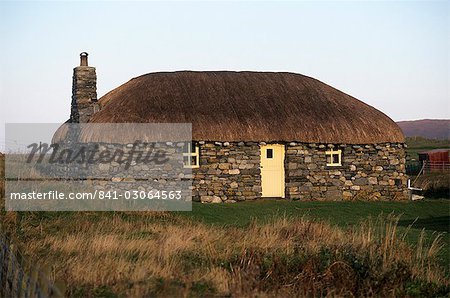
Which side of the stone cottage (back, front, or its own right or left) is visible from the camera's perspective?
front
